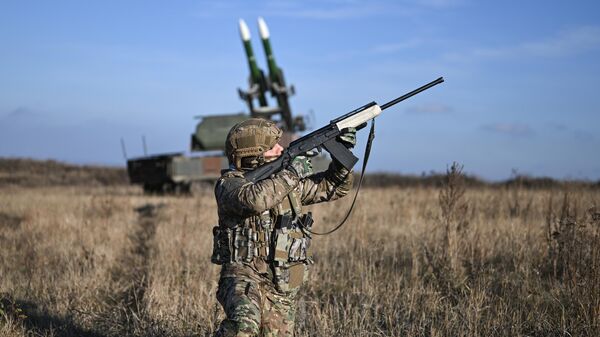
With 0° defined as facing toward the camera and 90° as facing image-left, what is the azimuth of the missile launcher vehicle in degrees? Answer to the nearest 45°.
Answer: approximately 45°

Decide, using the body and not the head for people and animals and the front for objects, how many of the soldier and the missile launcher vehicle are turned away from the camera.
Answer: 0

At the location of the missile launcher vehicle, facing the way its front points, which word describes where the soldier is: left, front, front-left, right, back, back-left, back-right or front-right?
front-left

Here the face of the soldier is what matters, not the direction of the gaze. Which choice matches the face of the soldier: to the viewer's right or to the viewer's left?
to the viewer's right

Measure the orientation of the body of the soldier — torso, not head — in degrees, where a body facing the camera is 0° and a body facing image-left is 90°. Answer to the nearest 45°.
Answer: approximately 315°

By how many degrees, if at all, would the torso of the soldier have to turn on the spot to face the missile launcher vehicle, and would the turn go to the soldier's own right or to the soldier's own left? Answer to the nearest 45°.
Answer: approximately 135° to the soldier's own left
